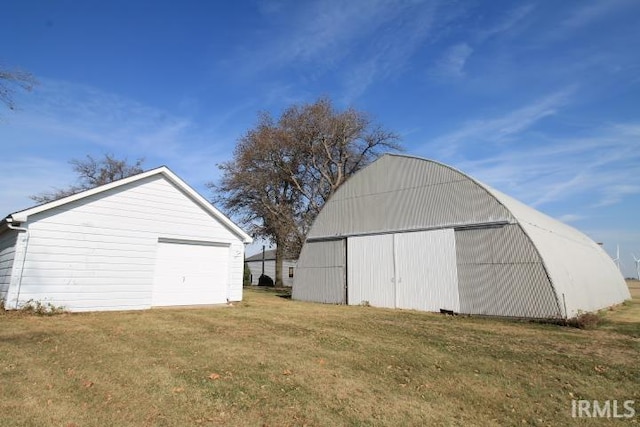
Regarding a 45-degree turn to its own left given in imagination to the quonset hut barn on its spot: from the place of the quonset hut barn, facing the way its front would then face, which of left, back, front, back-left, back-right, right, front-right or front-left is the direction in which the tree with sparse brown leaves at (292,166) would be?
back-right

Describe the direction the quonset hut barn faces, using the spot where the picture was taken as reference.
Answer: facing the viewer and to the left of the viewer

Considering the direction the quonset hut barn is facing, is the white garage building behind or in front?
in front
